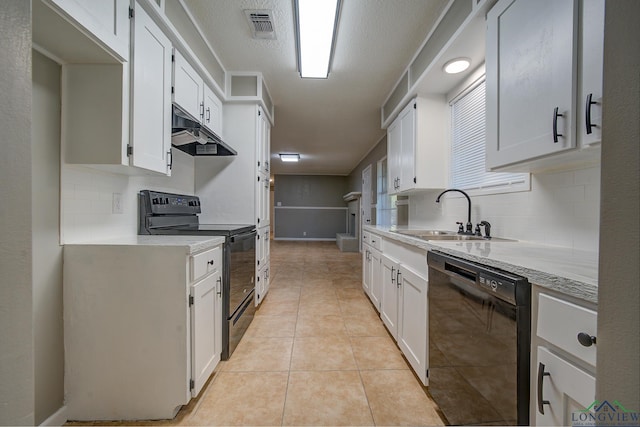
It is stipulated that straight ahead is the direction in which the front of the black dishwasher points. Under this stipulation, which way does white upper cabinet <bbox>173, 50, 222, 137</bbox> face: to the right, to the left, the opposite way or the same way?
the opposite way

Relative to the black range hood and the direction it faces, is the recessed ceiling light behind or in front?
in front

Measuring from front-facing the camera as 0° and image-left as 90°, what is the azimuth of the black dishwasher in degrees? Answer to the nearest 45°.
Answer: approximately 45°

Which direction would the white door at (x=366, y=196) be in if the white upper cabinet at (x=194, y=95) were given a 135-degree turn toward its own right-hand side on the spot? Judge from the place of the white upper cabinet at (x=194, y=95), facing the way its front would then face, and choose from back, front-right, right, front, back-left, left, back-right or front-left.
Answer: back

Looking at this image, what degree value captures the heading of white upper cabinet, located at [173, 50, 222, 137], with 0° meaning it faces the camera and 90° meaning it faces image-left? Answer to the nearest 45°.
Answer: approximately 270°

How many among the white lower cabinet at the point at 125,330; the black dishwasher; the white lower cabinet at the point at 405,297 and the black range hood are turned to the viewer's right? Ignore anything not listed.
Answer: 2

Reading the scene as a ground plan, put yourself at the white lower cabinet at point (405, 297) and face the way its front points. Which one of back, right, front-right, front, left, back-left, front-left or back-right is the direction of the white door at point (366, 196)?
right

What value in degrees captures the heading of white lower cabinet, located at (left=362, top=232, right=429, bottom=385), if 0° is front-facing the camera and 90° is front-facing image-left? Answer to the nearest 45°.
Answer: approximately 90°

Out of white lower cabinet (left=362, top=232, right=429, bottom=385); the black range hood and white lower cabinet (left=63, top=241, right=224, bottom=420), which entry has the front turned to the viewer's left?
white lower cabinet (left=362, top=232, right=429, bottom=385)

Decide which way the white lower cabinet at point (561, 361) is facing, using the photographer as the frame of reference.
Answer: facing the viewer and to the left of the viewer
